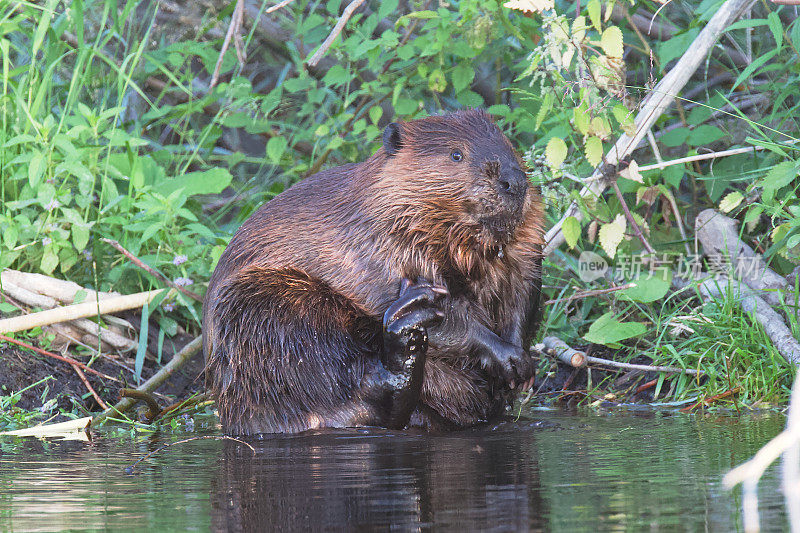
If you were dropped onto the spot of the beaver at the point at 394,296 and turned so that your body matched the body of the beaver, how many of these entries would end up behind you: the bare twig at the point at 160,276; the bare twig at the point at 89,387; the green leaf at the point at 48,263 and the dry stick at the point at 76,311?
4

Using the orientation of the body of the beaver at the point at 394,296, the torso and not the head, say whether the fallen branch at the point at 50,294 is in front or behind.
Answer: behind

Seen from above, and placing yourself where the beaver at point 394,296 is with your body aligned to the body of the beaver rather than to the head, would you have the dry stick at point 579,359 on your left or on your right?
on your left

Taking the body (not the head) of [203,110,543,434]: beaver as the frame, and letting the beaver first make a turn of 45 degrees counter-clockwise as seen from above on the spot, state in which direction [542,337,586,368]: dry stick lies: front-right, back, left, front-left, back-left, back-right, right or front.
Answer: front-left

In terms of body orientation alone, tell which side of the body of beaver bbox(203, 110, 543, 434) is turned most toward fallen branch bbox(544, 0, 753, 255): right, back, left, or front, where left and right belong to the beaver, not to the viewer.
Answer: left

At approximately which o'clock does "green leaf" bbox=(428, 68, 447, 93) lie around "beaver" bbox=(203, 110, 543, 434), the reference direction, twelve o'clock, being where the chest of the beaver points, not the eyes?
The green leaf is roughly at 8 o'clock from the beaver.

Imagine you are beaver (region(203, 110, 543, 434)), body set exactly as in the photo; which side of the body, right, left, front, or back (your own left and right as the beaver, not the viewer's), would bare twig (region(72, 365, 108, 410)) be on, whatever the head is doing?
back

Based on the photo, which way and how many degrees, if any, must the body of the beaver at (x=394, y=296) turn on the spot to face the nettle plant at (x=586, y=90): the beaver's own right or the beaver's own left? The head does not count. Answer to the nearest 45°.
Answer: approximately 90° to the beaver's own left

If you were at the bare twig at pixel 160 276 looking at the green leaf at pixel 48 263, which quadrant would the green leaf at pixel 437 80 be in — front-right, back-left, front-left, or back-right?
back-right

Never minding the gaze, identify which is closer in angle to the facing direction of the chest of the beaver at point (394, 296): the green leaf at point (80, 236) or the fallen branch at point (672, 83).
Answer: the fallen branch

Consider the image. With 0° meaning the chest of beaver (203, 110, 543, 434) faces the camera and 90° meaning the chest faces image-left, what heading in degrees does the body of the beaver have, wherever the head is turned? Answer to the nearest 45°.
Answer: approximately 315°
